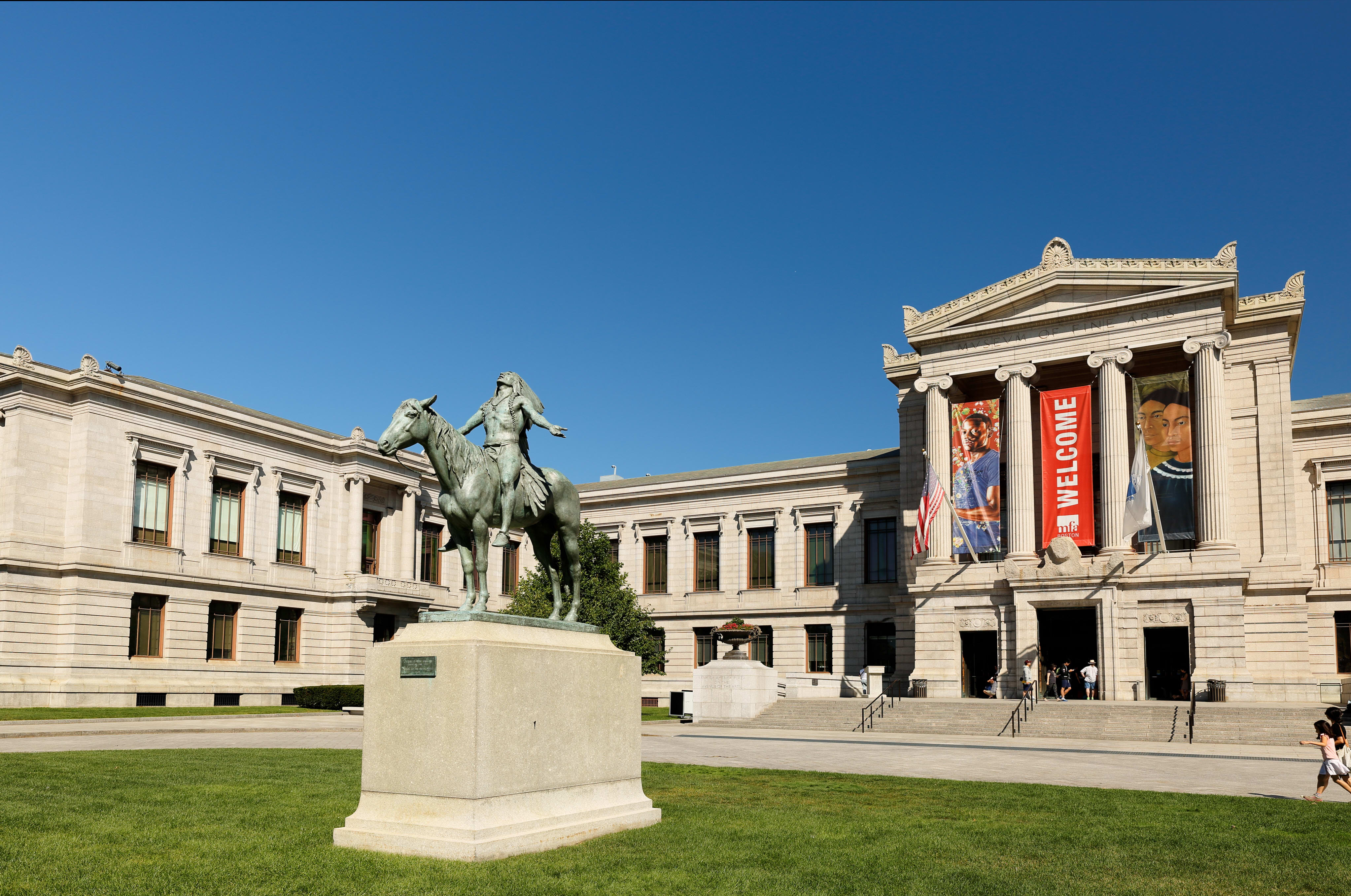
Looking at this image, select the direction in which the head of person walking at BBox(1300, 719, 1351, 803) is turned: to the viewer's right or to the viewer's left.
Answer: to the viewer's left

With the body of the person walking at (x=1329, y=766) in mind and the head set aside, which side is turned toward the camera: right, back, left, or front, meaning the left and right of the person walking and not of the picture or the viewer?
left

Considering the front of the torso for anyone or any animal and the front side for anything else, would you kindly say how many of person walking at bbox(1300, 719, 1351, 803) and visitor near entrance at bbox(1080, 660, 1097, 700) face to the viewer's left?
1

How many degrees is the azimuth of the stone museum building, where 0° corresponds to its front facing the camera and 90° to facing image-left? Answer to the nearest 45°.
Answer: approximately 45°

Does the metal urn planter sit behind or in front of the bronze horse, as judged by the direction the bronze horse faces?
behind

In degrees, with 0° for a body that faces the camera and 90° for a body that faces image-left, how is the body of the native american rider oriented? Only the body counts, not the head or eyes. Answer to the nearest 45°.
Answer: approximately 45°

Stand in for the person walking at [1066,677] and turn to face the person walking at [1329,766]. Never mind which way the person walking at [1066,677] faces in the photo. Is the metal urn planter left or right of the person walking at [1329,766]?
right
